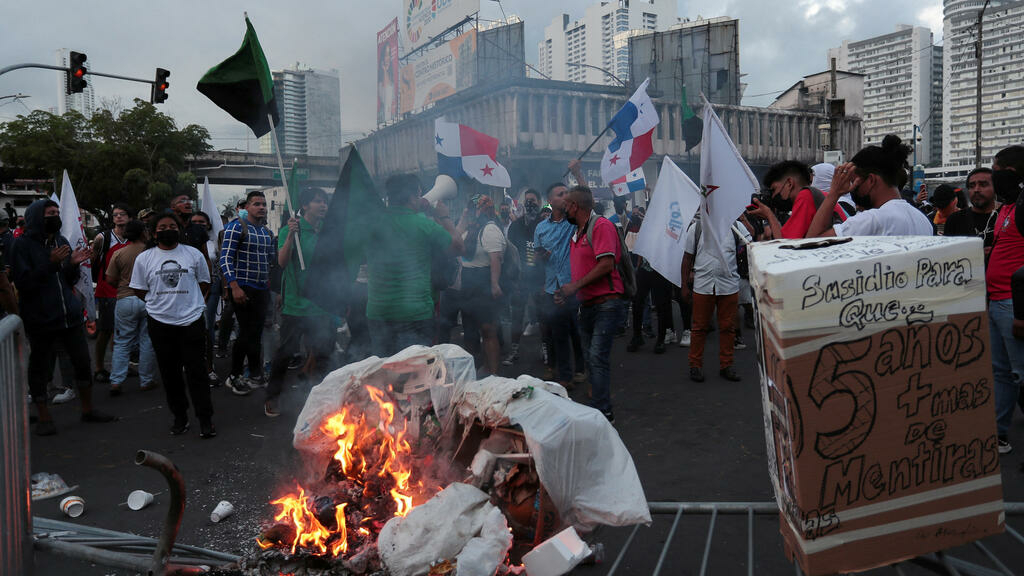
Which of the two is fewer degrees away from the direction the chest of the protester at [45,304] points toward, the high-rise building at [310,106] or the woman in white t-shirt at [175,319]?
the woman in white t-shirt

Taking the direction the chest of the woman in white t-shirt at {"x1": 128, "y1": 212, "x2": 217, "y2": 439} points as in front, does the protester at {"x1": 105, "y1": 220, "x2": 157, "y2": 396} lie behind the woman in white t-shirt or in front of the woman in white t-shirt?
behind

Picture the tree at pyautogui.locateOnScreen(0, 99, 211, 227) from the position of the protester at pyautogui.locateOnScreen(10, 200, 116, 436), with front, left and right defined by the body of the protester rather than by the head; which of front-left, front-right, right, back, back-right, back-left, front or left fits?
back-left

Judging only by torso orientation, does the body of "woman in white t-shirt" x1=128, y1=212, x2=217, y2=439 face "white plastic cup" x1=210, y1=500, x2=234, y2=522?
yes

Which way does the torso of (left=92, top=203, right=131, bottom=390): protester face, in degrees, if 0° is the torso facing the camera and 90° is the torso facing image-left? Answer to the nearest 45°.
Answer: approximately 315°

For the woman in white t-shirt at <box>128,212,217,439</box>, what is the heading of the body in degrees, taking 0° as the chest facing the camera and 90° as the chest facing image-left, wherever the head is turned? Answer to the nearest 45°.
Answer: approximately 0°

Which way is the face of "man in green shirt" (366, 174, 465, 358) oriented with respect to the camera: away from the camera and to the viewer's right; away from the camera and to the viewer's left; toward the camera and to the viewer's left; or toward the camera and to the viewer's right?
away from the camera and to the viewer's right

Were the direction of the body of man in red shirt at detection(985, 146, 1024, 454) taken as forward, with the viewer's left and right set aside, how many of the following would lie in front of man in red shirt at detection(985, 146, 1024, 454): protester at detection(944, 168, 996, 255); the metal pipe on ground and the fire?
2

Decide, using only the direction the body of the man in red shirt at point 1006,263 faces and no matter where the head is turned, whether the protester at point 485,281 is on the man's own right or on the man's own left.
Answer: on the man's own right

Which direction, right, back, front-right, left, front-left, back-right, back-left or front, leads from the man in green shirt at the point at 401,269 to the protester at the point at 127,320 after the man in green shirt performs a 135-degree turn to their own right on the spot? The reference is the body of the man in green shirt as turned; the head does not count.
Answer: back-right

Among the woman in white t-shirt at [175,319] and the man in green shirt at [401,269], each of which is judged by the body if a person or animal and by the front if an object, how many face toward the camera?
1
